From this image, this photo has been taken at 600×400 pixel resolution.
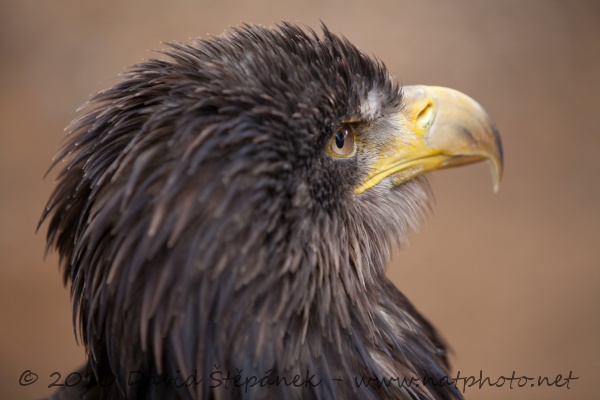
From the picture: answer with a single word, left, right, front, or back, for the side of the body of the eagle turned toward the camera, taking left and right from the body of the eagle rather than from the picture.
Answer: right
